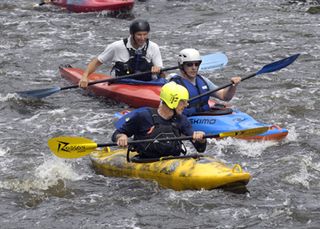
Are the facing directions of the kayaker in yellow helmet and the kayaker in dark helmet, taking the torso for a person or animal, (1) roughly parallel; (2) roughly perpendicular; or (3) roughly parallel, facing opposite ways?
roughly parallel

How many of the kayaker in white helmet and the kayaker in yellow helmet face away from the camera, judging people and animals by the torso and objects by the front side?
0

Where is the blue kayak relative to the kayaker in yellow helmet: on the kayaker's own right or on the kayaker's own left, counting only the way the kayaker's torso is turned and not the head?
on the kayaker's own left

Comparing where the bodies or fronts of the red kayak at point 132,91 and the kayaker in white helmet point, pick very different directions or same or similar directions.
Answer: same or similar directions

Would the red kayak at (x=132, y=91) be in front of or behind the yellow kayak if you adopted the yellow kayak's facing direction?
behind

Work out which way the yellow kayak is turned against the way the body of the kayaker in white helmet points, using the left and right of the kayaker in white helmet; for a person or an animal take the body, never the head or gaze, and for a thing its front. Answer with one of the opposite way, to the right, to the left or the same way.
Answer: the same way

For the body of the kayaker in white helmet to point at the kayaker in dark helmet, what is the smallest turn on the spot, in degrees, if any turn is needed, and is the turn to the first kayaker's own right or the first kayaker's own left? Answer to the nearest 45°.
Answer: approximately 180°

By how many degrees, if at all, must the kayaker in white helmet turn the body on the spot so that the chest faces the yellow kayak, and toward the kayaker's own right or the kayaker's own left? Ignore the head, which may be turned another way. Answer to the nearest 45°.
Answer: approximately 45° to the kayaker's own right

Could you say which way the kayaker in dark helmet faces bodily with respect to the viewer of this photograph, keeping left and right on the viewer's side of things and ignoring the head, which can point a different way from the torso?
facing the viewer and to the right of the viewer

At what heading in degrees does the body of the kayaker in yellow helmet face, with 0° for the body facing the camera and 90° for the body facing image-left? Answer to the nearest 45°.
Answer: approximately 315°

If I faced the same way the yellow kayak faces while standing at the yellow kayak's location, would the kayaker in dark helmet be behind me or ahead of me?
behind

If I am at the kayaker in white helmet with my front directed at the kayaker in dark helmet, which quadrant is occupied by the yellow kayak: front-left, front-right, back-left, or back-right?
back-left

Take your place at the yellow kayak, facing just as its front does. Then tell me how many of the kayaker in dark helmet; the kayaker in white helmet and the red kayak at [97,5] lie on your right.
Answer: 0

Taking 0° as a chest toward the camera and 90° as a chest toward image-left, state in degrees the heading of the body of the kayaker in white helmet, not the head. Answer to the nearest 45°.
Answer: approximately 315°

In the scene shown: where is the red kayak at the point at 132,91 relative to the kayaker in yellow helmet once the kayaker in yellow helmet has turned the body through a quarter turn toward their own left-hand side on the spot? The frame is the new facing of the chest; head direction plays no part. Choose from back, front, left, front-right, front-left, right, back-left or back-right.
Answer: front-left

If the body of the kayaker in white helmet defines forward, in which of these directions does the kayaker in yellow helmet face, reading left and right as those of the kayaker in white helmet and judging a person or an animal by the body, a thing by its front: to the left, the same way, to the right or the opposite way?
the same way
